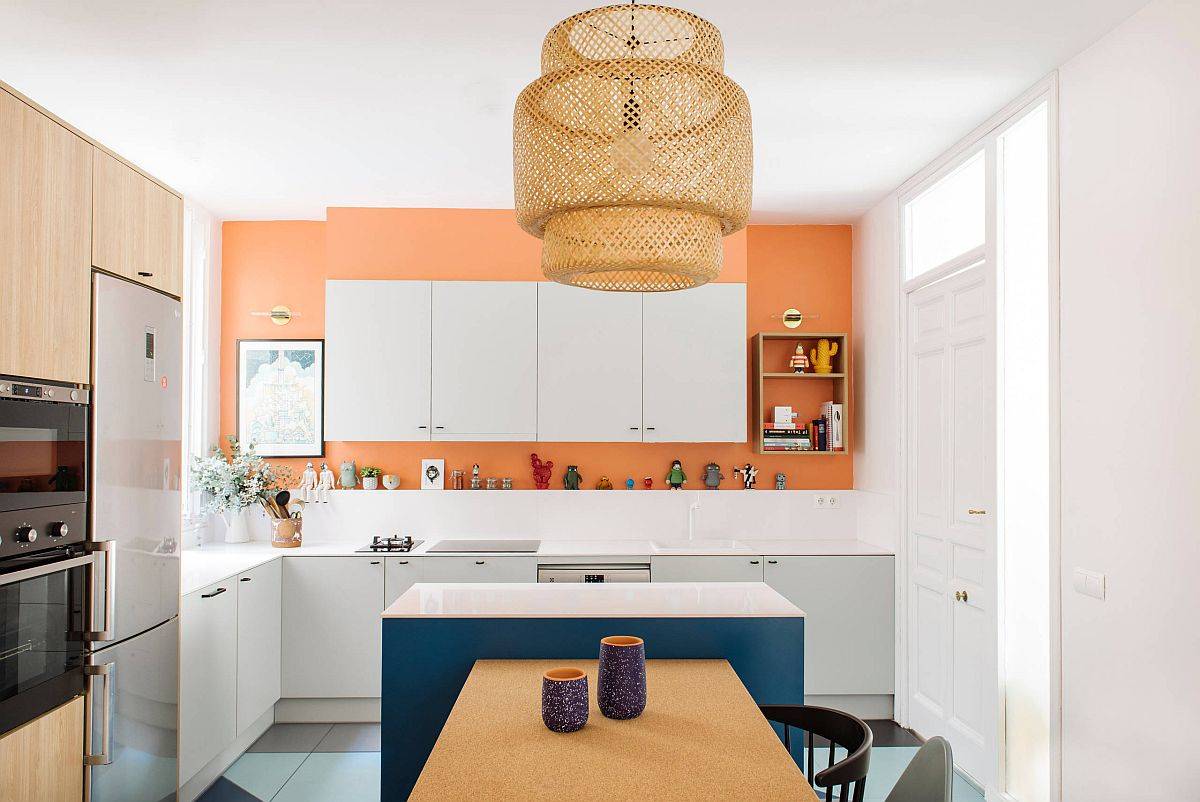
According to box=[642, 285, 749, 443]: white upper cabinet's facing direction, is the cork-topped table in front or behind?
in front

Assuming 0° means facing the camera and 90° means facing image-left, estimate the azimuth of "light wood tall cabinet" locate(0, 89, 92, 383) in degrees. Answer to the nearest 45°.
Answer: approximately 270°

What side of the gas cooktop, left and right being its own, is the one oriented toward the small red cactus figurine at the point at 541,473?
left

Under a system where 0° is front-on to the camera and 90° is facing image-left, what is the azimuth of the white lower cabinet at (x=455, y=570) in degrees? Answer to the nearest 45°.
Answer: approximately 0°

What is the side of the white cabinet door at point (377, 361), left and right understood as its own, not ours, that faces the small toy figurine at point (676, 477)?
left

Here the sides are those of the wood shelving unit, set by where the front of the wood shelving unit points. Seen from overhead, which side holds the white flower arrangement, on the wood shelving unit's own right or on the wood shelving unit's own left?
on the wood shelving unit's own right

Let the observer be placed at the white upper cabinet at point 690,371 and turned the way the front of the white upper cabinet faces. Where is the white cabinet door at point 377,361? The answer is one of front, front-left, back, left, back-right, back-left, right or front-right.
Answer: right
